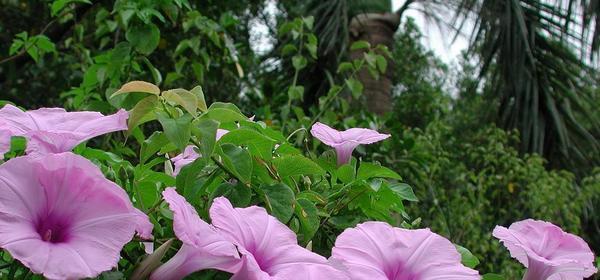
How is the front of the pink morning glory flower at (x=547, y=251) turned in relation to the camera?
facing the viewer and to the right of the viewer

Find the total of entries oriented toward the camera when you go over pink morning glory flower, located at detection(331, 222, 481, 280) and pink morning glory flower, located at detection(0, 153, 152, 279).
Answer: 2

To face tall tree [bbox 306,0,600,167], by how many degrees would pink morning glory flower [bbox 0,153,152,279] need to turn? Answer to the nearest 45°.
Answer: approximately 135° to its left

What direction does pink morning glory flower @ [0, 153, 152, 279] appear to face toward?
toward the camera

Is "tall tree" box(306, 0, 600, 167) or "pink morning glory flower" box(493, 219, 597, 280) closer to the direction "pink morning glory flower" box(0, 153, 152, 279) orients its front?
the pink morning glory flower

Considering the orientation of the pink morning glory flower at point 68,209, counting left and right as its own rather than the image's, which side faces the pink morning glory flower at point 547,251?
left

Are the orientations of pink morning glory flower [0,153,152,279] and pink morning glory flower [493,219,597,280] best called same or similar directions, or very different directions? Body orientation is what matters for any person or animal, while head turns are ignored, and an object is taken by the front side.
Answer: same or similar directions
